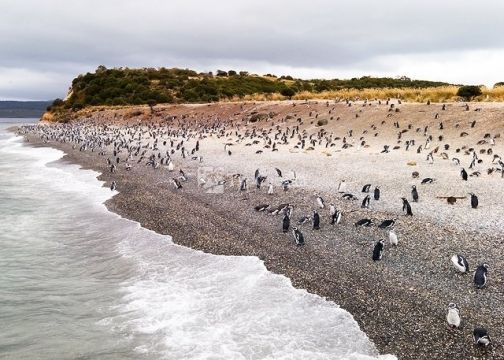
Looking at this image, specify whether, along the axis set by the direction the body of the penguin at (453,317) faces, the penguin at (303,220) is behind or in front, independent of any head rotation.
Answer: behind

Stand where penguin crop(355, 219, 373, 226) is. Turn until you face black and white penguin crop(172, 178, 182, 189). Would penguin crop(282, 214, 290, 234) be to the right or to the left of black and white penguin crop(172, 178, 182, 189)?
left

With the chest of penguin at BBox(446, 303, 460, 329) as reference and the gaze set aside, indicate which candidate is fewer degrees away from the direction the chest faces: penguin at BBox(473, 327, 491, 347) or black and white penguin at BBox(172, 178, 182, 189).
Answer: the penguin

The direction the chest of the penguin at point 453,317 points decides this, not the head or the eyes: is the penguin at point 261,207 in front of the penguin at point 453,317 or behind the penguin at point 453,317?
behind

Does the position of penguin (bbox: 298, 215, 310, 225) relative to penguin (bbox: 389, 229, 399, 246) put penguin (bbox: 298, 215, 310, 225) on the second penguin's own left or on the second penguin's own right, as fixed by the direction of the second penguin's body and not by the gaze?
on the second penguin's own right

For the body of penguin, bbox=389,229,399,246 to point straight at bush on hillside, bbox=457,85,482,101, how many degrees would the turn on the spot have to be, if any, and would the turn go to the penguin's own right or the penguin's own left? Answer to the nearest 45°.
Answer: approximately 180°

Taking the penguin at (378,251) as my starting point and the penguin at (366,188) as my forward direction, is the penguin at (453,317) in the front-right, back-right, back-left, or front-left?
back-right
